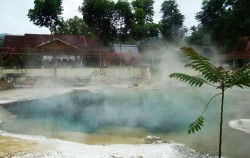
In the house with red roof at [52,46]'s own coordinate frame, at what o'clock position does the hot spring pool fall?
The hot spring pool is roughly at 12 o'clock from the house with red roof.

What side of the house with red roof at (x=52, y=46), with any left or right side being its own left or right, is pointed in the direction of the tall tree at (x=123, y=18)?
left

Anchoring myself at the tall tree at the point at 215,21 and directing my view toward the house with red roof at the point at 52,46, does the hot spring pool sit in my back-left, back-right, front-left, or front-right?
front-left

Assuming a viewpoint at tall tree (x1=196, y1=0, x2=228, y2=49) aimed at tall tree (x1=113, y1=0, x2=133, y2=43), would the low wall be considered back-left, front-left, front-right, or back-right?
front-left

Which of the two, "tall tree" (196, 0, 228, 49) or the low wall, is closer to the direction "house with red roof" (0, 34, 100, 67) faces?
the low wall

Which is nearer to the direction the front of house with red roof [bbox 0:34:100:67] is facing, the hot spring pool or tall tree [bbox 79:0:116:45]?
the hot spring pool

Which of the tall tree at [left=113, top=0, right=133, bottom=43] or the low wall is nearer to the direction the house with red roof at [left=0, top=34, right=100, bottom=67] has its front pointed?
the low wall

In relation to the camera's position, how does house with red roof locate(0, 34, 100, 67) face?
facing the viewer

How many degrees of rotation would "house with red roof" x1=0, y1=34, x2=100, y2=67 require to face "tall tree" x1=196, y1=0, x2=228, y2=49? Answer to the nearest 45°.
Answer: approximately 90° to its left

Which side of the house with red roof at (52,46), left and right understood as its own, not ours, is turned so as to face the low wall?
front
